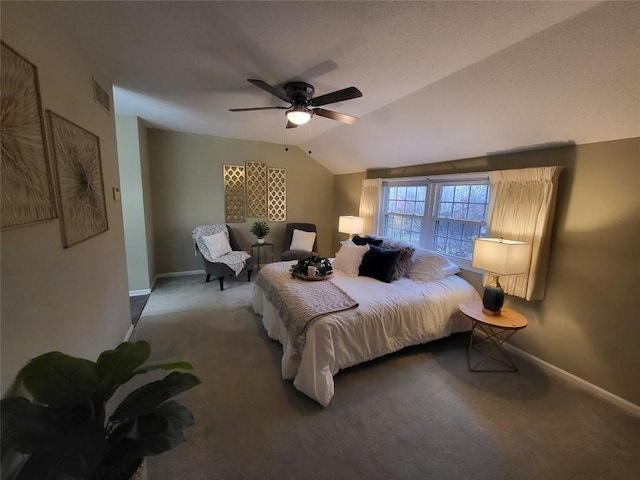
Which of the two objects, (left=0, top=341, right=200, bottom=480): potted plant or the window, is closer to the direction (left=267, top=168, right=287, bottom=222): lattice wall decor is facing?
the potted plant

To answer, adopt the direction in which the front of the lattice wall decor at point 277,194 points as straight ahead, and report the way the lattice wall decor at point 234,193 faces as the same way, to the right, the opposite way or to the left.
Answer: the same way

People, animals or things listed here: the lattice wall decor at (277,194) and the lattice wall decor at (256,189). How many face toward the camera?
2

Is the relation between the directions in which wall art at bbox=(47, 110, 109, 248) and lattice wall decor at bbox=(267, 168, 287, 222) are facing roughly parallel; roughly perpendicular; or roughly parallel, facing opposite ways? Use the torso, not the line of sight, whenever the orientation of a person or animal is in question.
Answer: roughly perpendicular

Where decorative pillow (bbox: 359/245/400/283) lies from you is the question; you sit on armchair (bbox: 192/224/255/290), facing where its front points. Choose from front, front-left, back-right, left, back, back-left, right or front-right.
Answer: front

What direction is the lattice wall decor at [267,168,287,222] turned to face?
toward the camera

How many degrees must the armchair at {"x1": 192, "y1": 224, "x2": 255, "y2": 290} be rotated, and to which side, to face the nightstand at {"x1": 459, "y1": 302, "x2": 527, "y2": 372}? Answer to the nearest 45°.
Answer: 0° — it already faces it

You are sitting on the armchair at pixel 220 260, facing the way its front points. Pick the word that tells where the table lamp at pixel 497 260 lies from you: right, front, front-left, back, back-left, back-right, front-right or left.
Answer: front

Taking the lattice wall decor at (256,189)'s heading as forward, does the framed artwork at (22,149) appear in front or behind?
in front

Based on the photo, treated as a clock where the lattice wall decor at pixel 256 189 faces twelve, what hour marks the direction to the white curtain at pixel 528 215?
The white curtain is roughly at 11 o'clock from the lattice wall decor.

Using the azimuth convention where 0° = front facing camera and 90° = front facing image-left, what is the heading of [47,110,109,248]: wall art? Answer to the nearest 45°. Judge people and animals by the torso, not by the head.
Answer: approximately 315°

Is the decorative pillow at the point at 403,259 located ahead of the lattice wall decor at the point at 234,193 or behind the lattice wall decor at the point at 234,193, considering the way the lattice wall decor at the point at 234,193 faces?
ahead

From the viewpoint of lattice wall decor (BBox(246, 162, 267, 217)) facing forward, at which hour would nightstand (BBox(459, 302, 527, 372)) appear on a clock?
The nightstand is roughly at 11 o'clock from the lattice wall decor.

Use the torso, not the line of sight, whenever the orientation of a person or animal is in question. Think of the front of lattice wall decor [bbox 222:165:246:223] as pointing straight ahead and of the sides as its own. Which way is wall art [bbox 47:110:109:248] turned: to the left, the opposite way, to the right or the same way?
to the left

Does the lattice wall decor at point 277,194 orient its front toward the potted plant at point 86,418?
yes

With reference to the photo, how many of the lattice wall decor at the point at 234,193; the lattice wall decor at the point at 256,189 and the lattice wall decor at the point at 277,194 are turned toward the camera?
3

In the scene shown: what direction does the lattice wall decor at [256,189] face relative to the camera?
toward the camera
